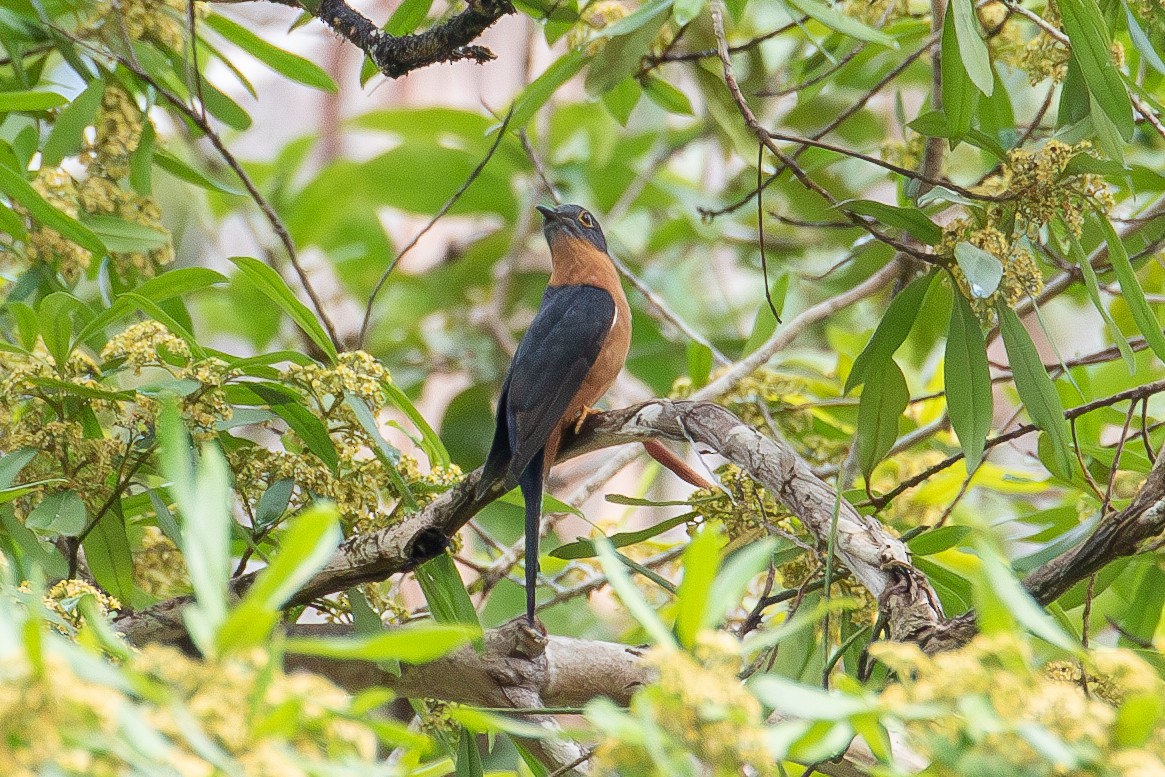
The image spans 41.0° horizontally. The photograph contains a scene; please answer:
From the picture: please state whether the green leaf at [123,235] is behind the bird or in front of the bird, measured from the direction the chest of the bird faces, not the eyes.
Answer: behind

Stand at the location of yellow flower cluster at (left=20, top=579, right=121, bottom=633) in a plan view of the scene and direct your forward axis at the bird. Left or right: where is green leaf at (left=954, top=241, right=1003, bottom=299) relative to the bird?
right

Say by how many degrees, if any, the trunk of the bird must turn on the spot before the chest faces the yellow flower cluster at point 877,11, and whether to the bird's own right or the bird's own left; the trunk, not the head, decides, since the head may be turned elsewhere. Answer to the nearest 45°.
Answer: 0° — it already faces it

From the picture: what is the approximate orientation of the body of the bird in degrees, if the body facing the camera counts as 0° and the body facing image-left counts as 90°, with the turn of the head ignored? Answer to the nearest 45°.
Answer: approximately 270°

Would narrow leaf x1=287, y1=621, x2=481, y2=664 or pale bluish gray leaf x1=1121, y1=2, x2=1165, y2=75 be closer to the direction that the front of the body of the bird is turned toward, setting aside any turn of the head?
the pale bluish gray leaf
